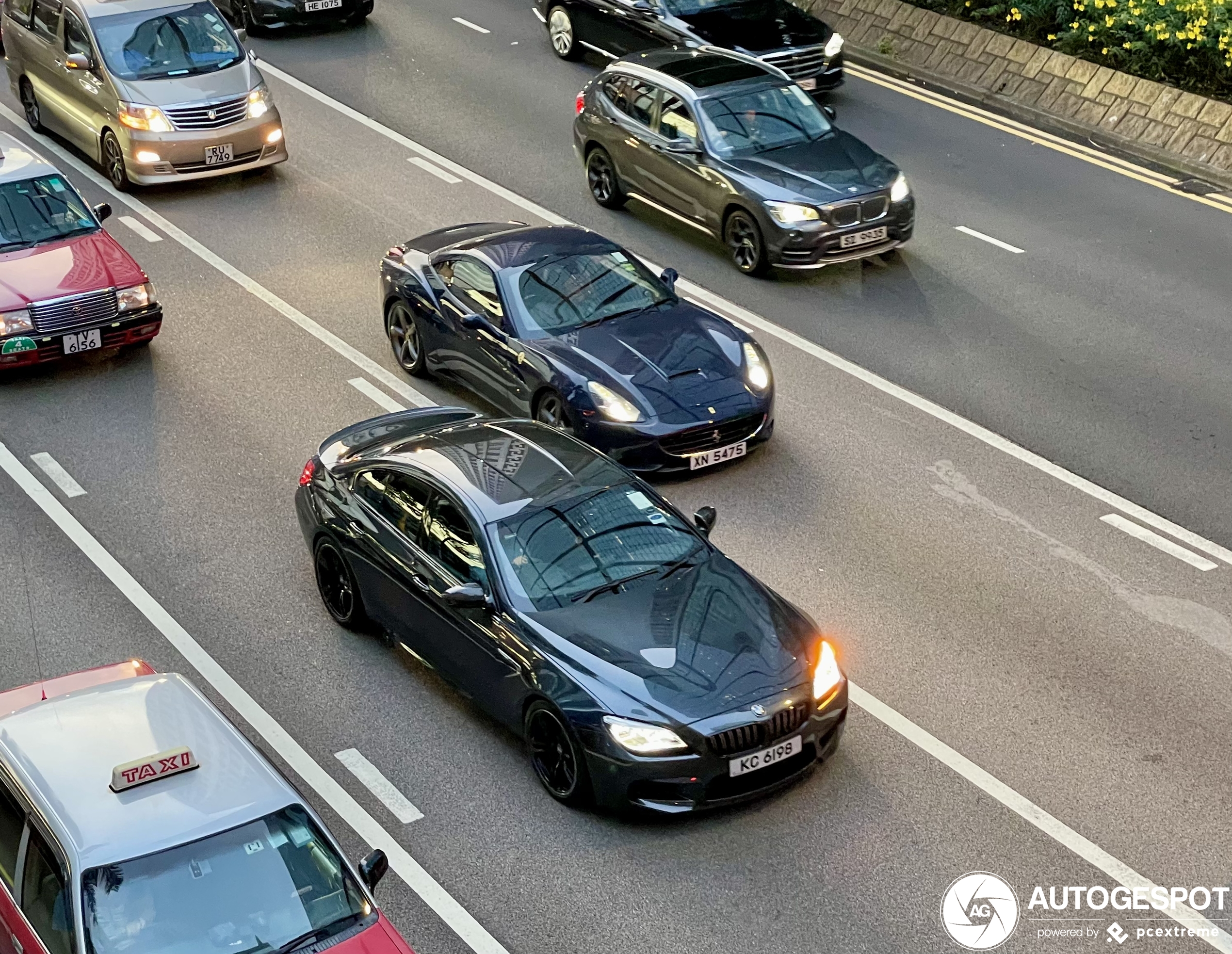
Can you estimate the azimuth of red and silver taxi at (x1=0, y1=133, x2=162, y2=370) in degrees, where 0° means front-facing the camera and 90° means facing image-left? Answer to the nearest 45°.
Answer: approximately 315°

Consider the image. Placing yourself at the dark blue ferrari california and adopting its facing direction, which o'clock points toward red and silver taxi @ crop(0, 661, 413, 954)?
The red and silver taxi is roughly at 2 o'clock from the dark blue ferrari california.

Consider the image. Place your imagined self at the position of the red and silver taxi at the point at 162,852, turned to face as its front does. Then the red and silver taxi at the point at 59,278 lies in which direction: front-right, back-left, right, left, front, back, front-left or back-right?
back-left

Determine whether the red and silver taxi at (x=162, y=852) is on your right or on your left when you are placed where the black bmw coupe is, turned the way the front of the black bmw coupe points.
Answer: on your right

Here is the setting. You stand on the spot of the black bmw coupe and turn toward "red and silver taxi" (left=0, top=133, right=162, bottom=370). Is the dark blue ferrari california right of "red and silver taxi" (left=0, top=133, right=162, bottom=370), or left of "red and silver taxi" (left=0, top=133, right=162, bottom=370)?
right

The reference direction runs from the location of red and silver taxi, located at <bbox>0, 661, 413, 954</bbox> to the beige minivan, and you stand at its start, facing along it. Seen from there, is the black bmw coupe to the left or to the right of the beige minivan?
right

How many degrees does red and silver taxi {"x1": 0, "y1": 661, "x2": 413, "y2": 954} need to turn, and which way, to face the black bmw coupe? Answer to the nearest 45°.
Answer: approximately 90° to its left

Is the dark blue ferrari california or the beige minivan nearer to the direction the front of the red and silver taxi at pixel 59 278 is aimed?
the dark blue ferrari california

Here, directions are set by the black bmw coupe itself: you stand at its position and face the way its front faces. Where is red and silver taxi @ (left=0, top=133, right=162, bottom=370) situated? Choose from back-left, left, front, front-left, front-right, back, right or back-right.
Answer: back

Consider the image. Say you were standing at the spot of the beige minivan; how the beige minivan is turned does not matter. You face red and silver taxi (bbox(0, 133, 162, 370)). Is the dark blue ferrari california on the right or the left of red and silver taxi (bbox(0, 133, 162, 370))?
left

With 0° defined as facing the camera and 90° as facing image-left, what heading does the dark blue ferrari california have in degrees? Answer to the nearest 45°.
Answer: approximately 315°

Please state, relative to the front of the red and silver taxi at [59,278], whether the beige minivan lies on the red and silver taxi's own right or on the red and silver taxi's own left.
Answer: on the red and silver taxi's own left
